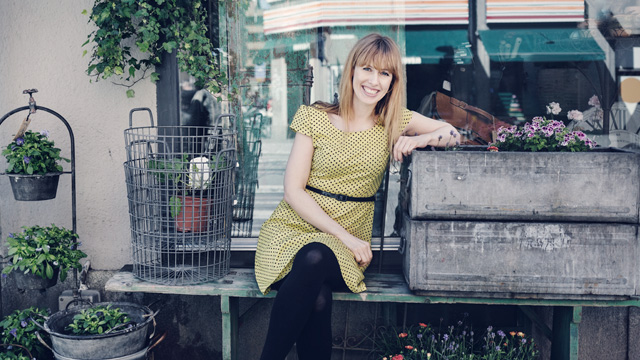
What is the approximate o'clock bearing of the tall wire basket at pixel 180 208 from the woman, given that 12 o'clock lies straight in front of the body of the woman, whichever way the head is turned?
The tall wire basket is roughly at 3 o'clock from the woman.

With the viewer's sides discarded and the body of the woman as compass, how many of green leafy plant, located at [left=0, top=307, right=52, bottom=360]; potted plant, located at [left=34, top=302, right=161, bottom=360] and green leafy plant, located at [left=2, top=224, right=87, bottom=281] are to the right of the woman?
3

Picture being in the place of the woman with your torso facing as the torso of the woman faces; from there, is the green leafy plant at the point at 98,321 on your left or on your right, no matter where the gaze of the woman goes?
on your right

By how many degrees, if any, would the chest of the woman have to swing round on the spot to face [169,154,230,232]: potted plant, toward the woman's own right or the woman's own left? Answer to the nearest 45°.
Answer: approximately 90° to the woman's own right

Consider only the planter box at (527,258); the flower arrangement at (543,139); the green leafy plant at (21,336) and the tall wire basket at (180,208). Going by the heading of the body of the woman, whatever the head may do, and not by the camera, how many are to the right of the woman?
2

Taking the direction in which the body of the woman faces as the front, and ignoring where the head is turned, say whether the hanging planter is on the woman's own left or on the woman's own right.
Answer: on the woman's own right

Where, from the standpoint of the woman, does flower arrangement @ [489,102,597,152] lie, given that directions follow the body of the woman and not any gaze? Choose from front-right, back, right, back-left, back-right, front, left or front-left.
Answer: left

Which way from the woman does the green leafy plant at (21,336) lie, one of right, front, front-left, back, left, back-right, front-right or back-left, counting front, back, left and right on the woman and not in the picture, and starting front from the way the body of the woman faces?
right

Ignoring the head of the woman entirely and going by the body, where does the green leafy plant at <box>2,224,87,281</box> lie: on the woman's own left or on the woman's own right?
on the woman's own right

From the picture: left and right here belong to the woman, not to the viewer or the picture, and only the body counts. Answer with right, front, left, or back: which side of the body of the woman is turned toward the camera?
front

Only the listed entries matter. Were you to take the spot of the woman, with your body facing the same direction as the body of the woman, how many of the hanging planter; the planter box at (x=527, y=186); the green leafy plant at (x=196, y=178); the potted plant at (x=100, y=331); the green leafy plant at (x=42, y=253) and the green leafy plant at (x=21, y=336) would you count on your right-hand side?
5

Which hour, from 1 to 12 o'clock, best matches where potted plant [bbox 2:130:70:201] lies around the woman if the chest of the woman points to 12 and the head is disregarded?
The potted plant is roughly at 3 o'clock from the woman.

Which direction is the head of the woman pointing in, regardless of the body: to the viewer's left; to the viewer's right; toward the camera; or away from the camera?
toward the camera

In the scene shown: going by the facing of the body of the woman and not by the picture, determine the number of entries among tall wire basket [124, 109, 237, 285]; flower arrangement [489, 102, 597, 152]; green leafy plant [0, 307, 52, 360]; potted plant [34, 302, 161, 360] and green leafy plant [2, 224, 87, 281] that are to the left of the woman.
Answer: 1
